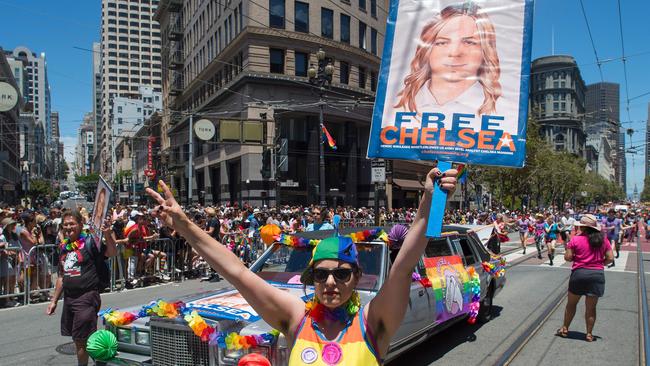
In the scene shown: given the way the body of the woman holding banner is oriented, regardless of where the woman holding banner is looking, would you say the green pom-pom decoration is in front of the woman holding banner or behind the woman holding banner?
behind

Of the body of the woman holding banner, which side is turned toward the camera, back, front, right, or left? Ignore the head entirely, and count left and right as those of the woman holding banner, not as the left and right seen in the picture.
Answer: front

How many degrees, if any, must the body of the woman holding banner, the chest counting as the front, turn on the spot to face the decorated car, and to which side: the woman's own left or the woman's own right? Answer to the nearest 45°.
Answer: approximately 180°

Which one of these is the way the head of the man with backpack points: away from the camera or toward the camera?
toward the camera

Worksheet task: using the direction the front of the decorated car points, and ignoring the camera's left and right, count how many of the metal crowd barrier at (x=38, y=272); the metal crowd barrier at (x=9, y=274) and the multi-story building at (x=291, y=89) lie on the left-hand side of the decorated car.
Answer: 0

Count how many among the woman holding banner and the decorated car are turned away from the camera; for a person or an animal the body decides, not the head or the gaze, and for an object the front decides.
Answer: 0

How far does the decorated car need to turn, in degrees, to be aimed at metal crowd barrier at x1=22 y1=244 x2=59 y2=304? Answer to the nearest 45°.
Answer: approximately 90° to its right

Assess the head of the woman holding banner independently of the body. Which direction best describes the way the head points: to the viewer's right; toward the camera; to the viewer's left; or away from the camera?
toward the camera

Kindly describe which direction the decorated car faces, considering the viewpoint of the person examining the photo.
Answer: facing the viewer and to the left of the viewer

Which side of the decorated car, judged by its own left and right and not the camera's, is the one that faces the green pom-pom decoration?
front

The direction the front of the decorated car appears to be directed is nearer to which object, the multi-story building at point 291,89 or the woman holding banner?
the woman holding banner

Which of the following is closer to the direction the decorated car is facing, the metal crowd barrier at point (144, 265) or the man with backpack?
the man with backpack

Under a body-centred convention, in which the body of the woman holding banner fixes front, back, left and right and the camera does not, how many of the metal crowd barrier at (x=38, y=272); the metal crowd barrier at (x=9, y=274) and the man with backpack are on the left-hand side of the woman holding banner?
0

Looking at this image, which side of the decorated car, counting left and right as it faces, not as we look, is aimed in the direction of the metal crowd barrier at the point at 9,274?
right

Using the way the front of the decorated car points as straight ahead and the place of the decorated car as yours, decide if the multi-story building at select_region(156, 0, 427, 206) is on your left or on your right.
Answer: on your right
